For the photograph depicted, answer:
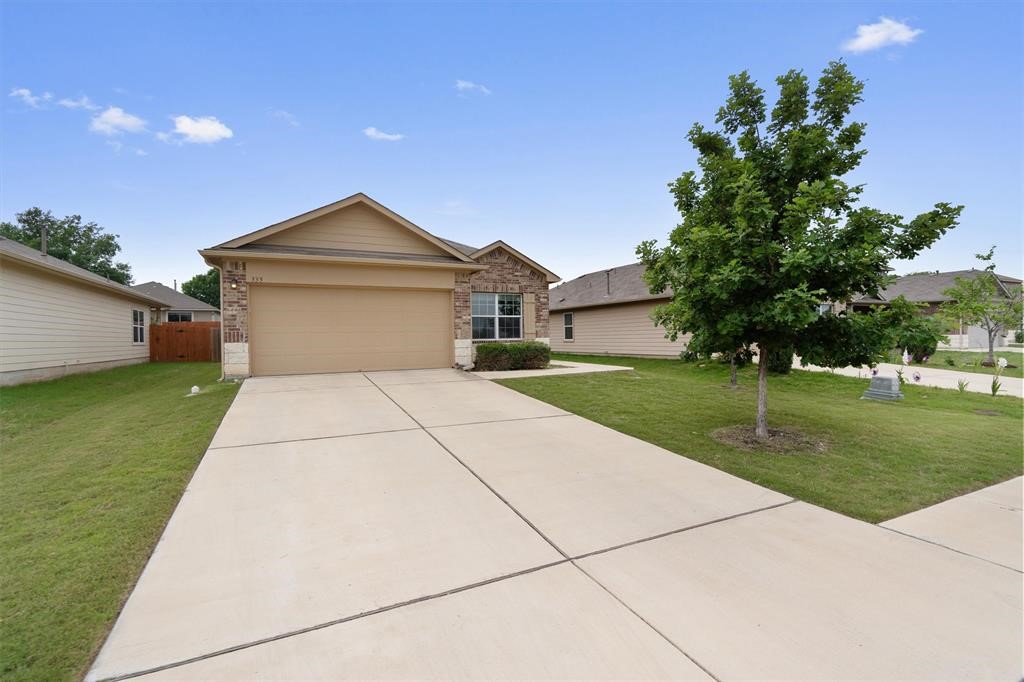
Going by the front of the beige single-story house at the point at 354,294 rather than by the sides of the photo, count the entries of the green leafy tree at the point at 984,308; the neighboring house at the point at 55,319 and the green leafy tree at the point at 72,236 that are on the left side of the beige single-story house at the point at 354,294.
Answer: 1

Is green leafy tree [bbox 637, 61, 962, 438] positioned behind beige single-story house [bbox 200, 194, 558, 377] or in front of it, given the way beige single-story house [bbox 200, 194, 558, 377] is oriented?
in front

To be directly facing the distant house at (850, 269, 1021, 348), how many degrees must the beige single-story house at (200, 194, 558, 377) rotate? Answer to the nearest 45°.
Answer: approximately 90° to its left

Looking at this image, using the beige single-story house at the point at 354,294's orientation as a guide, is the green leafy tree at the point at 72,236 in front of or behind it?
behind

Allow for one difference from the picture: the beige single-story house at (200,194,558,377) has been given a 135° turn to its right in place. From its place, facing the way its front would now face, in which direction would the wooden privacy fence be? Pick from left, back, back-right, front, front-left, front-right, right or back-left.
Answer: front

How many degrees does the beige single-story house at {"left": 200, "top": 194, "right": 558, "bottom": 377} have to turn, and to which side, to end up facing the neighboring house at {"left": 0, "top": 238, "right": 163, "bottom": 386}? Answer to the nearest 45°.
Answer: approximately 90° to its right

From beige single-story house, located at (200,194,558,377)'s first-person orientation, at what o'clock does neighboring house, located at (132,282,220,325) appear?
The neighboring house is roughly at 5 o'clock from the beige single-story house.

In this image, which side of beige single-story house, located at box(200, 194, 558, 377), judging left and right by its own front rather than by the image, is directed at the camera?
front

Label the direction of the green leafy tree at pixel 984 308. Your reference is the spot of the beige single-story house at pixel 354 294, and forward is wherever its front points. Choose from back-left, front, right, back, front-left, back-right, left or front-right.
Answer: left

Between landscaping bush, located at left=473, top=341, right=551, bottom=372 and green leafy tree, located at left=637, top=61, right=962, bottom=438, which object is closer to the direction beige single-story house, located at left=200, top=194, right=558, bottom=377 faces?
the green leafy tree

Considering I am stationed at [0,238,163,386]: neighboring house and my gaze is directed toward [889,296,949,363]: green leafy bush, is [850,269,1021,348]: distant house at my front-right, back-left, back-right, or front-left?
front-left

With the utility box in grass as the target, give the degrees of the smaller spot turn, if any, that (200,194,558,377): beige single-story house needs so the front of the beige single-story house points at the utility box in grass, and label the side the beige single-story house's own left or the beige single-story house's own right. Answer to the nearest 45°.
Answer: approximately 45° to the beige single-story house's own left
